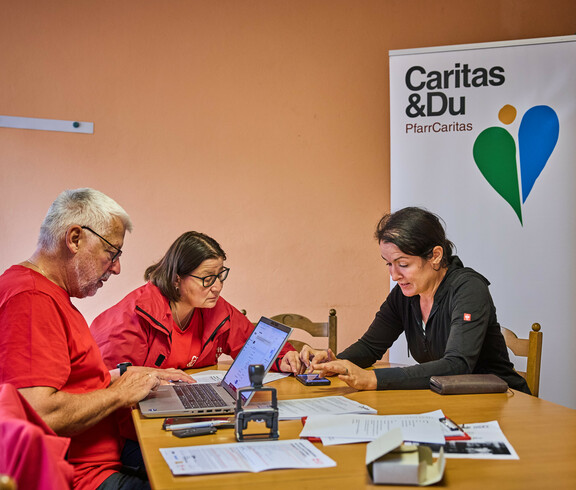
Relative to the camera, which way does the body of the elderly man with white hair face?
to the viewer's right

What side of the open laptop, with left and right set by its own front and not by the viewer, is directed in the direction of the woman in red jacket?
right

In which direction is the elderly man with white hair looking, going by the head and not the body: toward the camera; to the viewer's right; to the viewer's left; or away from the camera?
to the viewer's right

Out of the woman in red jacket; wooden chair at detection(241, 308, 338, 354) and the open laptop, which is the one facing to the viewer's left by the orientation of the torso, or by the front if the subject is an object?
the open laptop

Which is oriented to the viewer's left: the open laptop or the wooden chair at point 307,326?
the open laptop

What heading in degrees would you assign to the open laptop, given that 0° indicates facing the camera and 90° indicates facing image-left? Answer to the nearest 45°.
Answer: approximately 90°

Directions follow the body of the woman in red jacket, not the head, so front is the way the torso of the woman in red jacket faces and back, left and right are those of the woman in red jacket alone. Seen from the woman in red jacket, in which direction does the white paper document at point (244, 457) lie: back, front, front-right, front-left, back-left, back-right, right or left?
front-right

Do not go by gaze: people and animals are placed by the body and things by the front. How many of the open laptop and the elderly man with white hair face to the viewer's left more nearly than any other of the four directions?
1

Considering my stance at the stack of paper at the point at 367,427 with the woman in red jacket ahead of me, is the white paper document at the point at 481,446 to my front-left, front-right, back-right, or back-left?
back-right

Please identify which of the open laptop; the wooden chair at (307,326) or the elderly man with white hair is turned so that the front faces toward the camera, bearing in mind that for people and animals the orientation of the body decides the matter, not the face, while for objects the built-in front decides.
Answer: the wooden chair

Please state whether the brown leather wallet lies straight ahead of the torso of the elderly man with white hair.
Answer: yes

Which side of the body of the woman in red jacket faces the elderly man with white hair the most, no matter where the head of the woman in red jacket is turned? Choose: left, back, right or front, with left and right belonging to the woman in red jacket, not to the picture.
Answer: right

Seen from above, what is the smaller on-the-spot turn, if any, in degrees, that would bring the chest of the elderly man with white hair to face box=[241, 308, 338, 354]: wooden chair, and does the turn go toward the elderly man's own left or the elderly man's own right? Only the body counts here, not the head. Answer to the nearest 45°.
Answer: approximately 45° to the elderly man's own left
